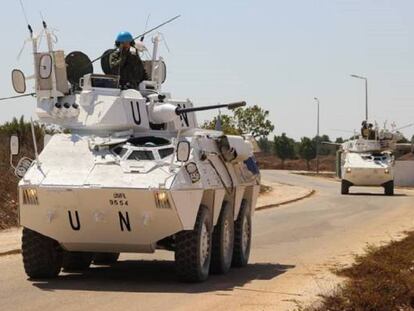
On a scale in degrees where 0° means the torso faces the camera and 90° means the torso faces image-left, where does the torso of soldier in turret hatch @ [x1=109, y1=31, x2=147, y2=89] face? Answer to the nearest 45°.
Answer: approximately 0°

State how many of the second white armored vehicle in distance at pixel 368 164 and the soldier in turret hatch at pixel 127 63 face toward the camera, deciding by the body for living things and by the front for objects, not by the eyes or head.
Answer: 2

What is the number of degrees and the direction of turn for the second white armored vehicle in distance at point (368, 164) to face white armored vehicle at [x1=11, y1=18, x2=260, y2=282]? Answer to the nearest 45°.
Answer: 0° — it already faces it
